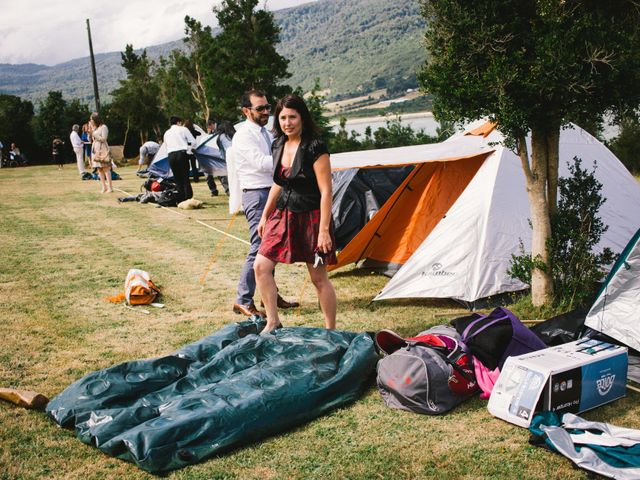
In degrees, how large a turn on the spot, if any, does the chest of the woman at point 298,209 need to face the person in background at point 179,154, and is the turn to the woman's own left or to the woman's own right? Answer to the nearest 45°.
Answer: approximately 135° to the woman's own right

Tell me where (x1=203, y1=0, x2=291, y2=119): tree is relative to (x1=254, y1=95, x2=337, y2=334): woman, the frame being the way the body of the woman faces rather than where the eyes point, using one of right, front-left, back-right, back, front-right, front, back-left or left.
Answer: back-right

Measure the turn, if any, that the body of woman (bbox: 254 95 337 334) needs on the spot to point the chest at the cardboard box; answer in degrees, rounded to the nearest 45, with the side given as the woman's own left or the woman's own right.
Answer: approximately 90° to the woman's own left

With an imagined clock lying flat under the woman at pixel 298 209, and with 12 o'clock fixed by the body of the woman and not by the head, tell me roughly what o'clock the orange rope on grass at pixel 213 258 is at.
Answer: The orange rope on grass is roughly at 4 o'clock from the woman.

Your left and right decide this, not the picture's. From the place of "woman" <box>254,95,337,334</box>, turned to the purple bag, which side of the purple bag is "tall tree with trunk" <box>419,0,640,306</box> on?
left

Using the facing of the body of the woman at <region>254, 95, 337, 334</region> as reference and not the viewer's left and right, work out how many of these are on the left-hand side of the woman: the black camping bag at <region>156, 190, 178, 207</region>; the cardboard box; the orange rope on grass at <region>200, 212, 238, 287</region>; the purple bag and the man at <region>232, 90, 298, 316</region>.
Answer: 2

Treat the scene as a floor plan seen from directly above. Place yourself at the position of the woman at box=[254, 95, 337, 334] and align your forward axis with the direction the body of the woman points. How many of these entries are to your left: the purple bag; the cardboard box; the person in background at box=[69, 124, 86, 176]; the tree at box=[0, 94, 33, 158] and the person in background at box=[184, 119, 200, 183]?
2

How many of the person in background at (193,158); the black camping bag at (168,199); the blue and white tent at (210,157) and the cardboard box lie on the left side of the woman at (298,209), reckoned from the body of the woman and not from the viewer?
1

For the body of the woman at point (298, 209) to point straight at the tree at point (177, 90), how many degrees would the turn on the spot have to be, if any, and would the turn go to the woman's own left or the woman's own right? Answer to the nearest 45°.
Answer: approximately 135° to the woman's own right

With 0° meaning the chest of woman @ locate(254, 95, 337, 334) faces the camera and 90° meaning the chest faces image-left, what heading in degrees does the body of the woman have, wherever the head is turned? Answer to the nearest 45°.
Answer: approximately 45°

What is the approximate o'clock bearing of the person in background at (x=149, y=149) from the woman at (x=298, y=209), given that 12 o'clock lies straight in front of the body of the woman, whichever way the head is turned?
The person in background is roughly at 4 o'clock from the woman.

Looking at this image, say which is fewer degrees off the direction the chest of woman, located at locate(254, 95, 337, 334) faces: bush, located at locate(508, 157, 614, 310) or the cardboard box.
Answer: the cardboard box

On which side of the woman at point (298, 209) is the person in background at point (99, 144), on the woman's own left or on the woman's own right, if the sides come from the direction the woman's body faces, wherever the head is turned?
on the woman's own right

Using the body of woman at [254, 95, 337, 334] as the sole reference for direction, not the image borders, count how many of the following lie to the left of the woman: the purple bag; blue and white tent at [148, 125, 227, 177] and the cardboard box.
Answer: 2

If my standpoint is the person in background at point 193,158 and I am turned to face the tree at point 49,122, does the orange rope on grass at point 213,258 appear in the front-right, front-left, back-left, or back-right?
back-left

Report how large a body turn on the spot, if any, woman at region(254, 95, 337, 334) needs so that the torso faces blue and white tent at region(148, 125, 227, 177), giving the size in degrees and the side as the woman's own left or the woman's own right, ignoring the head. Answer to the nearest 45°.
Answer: approximately 135° to the woman's own right
